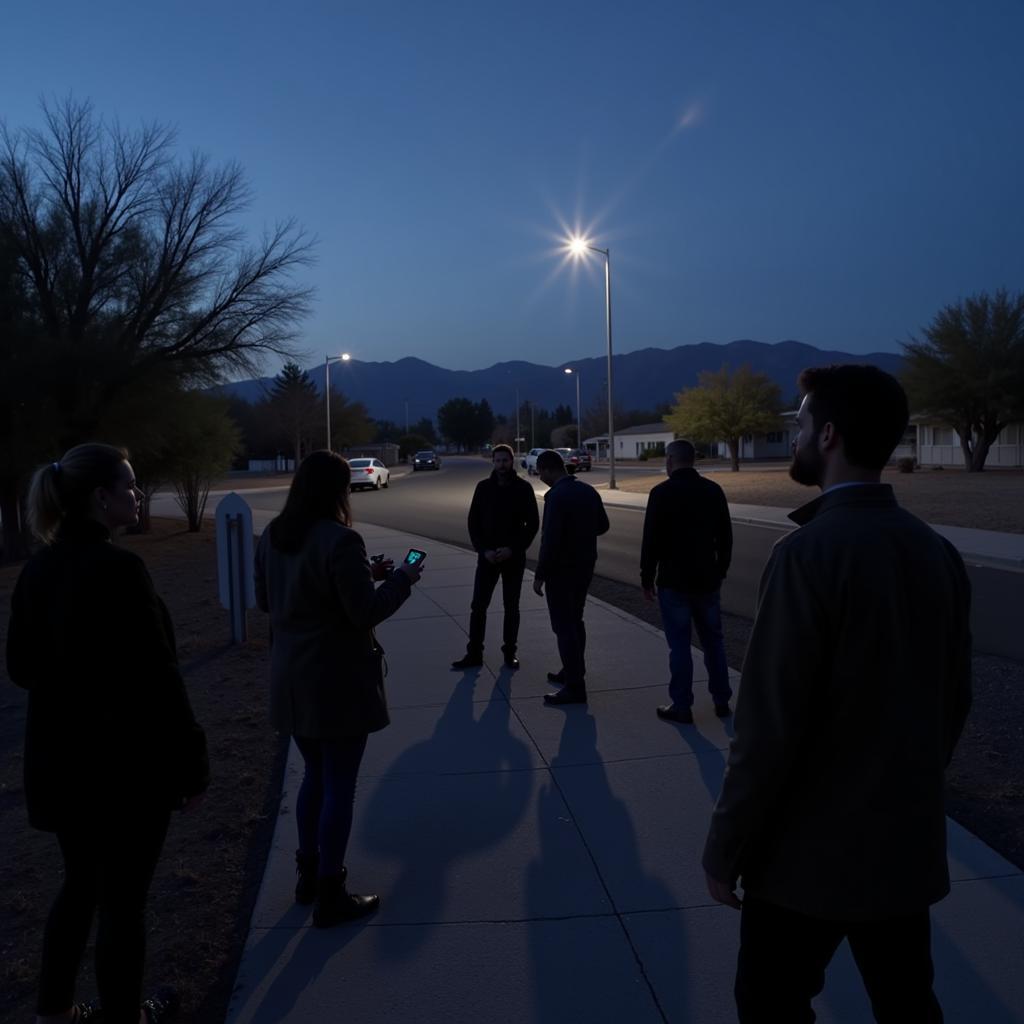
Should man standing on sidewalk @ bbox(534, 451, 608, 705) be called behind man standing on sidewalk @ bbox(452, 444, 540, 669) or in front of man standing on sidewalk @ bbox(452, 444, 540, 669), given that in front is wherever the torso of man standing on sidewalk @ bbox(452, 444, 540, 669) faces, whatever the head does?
in front

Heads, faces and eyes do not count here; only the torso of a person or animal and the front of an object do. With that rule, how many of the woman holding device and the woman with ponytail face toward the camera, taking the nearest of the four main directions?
0

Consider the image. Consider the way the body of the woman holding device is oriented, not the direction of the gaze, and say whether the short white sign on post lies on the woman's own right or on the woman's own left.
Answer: on the woman's own left

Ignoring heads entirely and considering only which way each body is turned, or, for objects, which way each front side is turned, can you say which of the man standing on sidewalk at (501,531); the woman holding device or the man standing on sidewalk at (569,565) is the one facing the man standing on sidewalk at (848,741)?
the man standing on sidewalk at (501,531)

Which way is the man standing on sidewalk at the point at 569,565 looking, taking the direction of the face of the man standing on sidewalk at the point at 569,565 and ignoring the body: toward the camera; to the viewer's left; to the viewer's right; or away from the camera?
to the viewer's left

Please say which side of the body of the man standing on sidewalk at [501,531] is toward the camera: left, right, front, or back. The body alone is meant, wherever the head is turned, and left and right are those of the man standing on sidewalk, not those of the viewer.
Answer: front

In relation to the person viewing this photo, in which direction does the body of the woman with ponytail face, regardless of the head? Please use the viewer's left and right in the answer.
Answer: facing away from the viewer and to the right of the viewer

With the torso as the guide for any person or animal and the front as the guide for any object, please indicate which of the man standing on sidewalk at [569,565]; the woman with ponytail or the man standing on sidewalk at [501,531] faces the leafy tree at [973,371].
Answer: the woman with ponytail

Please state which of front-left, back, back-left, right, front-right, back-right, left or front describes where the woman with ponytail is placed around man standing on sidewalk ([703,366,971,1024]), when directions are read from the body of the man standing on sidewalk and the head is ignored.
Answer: front-left

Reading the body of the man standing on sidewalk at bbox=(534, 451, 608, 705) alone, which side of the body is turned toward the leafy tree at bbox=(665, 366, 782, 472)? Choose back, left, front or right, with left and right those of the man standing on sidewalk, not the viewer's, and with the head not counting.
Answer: right

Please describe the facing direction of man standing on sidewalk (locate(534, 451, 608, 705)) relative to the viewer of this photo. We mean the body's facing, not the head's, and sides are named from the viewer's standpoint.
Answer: facing to the left of the viewer

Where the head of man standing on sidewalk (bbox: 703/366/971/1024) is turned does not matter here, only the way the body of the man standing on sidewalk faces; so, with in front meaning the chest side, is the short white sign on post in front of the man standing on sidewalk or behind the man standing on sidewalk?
in front

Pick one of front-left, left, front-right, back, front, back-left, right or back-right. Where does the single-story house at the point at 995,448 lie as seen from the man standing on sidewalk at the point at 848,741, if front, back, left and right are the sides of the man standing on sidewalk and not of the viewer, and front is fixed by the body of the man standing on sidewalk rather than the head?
front-right

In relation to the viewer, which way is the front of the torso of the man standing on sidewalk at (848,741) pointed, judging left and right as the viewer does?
facing away from the viewer and to the left of the viewer

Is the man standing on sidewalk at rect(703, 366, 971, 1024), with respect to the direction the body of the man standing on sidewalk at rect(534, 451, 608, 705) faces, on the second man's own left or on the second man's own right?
on the second man's own left

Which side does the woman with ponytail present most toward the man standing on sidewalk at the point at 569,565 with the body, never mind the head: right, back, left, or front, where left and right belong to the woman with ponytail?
front
